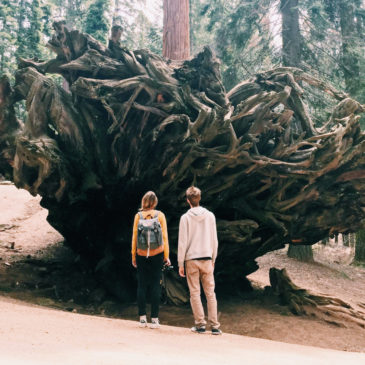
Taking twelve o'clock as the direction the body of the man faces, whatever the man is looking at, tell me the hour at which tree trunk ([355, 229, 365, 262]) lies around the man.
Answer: The tree trunk is roughly at 1 o'clock from the man.

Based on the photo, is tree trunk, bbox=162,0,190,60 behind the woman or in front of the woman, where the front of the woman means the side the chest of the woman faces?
in front

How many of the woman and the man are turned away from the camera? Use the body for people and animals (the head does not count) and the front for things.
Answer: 2

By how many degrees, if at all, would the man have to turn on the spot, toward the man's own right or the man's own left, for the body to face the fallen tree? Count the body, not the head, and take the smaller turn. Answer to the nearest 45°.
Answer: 0° — they already face it

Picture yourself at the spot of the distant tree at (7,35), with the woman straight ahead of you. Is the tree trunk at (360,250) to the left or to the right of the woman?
left

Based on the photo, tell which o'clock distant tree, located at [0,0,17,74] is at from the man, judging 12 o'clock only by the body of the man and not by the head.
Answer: The distant tree is roughly at 11 o'clock from the man.

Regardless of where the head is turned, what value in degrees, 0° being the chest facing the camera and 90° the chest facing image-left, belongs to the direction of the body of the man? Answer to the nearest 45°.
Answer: approximately 180°

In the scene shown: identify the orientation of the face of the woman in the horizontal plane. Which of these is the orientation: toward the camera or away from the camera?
away from the camera

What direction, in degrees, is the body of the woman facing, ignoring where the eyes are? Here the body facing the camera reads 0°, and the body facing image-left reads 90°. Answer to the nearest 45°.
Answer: approximately 180°
